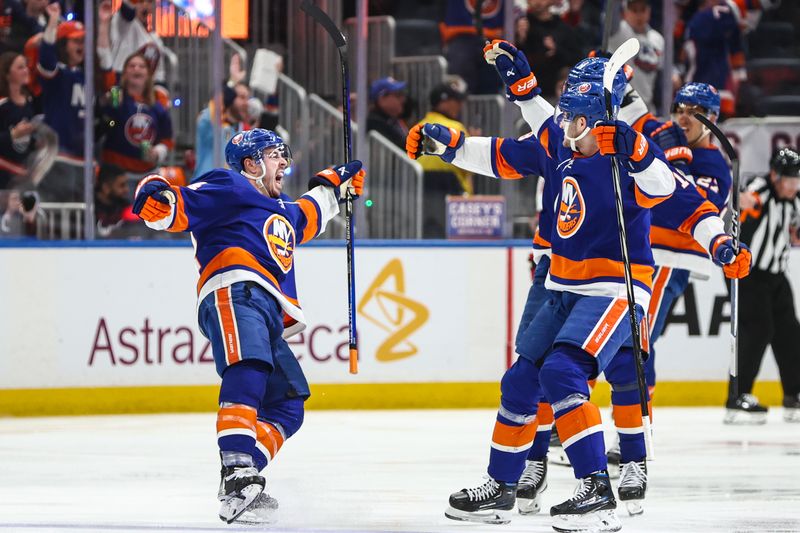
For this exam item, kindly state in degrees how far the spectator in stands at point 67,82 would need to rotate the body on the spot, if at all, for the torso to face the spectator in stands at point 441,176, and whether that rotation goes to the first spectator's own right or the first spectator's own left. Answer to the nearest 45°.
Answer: approximately 45° to the first spectator's own left

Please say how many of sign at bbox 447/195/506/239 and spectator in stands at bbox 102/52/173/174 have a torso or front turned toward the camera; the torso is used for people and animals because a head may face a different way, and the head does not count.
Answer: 2

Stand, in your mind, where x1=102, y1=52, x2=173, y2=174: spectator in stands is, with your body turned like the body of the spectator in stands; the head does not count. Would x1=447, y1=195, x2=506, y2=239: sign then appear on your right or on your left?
on your left

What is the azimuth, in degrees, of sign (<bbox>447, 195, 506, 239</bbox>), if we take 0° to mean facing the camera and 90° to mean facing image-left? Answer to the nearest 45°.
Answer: approximately 0°

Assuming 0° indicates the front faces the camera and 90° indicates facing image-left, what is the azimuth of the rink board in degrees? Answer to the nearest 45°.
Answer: approximately 0°

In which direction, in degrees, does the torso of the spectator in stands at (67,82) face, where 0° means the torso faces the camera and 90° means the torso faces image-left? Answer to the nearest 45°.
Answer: approximately 315°

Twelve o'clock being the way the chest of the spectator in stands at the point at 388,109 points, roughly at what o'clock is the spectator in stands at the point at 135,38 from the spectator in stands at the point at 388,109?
the spectator in stands at the point at 135,38 is roughly at 4 o'clock from the spectator in stands at the point at 388,109.

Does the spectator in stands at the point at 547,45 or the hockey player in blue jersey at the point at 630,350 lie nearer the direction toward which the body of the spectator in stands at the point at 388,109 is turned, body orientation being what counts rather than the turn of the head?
the hockey player in blue jersey

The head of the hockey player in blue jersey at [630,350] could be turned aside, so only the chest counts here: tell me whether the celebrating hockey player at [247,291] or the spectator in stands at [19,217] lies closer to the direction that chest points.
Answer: the celebrating hockey player

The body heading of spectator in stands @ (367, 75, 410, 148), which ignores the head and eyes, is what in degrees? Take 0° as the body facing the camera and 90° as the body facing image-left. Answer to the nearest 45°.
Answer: approximately 315°
